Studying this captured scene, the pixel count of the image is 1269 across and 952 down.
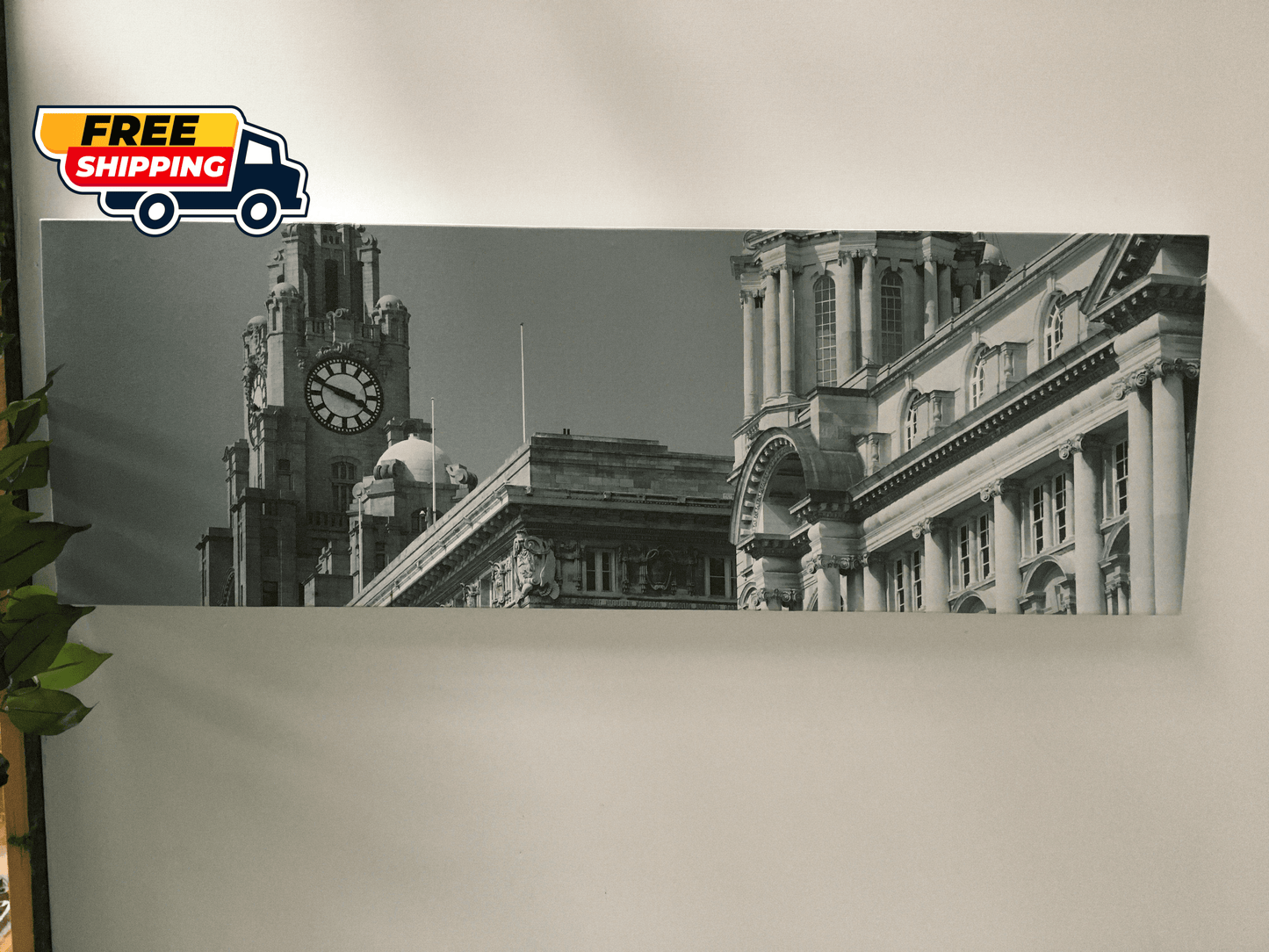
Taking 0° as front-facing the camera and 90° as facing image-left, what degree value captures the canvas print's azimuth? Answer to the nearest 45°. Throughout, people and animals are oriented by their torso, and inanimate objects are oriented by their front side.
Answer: approximately 0°
